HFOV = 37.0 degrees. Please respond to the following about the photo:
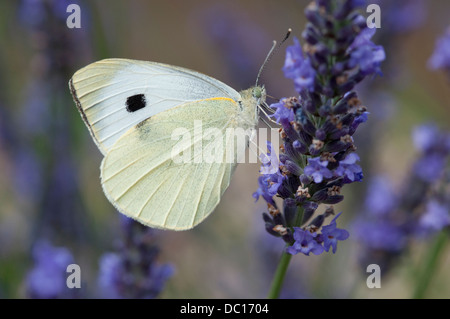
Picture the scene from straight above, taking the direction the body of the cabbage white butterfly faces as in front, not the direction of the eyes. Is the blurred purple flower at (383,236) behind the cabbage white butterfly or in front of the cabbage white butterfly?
in front

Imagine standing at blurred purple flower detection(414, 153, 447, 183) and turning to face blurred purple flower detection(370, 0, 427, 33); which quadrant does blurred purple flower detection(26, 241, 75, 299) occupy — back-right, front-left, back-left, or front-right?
back-left

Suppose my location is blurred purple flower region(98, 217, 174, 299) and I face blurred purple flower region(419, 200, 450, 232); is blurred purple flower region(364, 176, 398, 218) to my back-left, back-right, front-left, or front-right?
front-left

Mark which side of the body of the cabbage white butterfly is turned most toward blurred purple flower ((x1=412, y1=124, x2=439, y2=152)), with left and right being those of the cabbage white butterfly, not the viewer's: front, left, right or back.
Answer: front

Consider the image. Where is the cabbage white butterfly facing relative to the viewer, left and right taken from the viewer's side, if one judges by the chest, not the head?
facing to the right of the viewer

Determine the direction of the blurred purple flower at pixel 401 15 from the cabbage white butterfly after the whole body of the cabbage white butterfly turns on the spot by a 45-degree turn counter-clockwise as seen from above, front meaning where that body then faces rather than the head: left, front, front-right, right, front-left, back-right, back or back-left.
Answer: front
